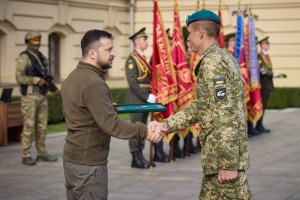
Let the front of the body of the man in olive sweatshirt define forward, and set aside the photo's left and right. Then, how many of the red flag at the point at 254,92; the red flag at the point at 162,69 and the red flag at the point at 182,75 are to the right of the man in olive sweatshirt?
0

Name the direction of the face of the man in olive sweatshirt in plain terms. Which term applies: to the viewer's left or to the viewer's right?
to the viewer's right

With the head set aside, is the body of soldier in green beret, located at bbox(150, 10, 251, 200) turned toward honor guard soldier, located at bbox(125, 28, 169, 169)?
no

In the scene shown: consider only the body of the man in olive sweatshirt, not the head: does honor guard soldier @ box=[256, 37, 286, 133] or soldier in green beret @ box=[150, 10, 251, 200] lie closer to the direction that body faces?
the soldier in green beret

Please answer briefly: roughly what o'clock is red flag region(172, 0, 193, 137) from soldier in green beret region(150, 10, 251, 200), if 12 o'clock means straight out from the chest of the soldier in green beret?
The red flag is roughly at 3 o'clock from the soldier in green beret.

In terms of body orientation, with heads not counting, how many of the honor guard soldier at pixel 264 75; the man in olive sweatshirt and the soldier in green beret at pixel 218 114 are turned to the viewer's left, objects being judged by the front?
1

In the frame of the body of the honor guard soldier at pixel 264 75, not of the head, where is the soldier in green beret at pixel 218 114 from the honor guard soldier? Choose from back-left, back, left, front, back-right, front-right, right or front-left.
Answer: right

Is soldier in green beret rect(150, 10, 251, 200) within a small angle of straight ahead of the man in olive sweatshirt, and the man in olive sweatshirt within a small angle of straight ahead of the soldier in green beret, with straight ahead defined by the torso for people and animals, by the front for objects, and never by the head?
yes

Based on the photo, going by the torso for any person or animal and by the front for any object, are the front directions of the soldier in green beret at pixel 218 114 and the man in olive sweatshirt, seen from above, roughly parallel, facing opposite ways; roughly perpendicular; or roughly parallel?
roughly parallel, facing opposite ways

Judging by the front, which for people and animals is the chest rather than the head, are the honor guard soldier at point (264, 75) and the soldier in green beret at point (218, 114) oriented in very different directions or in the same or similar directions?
very different directions

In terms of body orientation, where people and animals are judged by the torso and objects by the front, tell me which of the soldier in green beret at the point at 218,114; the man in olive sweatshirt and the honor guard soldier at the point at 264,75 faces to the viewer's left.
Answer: the soldier in green beret

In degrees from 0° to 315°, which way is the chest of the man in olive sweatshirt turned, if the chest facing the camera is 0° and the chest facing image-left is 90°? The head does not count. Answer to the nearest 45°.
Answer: approximately 270°

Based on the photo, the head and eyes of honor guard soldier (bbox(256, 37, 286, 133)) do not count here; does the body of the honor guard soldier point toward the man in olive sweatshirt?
no

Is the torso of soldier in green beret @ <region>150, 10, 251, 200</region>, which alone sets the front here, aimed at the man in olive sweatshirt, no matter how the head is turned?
yes

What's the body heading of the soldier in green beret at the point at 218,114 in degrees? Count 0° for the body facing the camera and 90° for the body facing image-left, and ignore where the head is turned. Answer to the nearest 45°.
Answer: approximately 90°

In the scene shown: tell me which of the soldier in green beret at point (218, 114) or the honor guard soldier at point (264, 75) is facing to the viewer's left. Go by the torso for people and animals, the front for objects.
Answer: the soldier in green beret

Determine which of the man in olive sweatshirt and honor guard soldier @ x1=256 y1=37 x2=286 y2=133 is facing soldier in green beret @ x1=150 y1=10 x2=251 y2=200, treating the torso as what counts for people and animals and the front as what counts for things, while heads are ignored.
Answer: the man in olive sweatshirt

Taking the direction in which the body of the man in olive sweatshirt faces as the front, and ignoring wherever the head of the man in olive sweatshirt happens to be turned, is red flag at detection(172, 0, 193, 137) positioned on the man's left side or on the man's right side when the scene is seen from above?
on the man's left side
